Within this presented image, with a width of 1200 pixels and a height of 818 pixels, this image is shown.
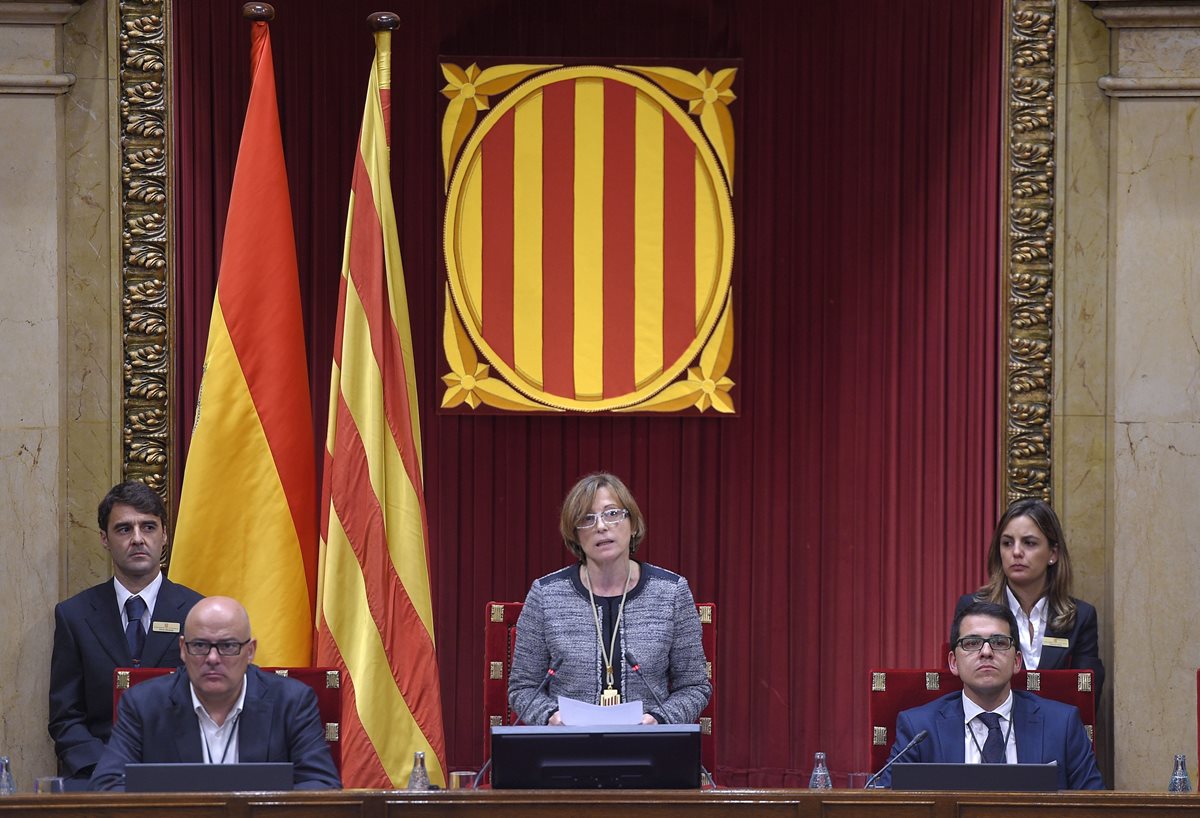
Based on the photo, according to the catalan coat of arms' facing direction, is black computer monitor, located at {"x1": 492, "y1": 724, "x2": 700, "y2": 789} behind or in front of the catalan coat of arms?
in front

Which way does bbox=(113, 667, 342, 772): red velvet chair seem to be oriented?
toward the camera

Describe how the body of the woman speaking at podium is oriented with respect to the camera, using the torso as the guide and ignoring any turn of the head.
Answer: toward the camera

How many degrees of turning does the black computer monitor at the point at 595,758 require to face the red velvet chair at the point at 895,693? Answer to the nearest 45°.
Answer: approximately 45° to its right

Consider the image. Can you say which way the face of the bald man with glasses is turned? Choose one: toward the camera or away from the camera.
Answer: toward the camera

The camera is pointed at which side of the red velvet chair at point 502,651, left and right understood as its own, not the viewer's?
front

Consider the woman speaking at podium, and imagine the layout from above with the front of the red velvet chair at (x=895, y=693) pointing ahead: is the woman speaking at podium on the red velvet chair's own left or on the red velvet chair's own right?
on the red velvet chair's own right

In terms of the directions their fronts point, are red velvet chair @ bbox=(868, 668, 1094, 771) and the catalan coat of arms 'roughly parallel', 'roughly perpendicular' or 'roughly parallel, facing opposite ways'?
roughly parallel

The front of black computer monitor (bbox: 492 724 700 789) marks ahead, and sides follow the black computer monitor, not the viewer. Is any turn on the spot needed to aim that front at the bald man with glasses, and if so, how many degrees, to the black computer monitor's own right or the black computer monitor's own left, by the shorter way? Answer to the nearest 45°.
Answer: approximately 45° to the black computer monitor's own left

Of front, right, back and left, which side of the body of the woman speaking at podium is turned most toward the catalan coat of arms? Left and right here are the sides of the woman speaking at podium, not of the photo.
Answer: back

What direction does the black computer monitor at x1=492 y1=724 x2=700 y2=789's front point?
away from the camera

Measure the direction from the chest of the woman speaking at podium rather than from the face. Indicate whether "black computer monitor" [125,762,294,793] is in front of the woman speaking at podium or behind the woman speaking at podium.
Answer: in front
